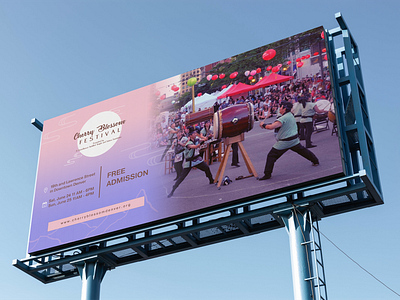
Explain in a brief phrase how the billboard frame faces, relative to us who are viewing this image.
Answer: facing the viewer and to the left of the viewer

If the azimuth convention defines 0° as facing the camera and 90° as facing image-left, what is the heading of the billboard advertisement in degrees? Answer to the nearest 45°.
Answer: approximately 45°
